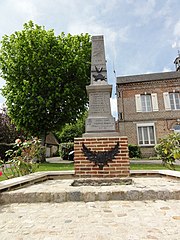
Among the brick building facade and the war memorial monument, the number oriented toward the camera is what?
2

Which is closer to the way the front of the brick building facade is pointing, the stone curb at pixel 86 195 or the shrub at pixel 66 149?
the stone curb

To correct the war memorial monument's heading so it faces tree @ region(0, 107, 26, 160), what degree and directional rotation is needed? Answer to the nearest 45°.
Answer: approximately 135° to its right

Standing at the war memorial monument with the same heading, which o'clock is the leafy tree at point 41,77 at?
The leafy tree is roughly at 5 o'clock from the war memorial monument.

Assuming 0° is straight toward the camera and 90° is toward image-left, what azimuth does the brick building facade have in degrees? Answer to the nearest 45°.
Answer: approximately 0°

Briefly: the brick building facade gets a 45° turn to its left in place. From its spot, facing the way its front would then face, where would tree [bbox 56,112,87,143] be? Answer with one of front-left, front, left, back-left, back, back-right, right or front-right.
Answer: back

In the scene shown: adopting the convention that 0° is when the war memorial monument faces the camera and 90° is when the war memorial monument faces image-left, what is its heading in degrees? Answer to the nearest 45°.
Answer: approximately 0°

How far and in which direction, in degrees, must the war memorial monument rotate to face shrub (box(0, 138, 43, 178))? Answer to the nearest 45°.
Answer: approximately 90° to its right

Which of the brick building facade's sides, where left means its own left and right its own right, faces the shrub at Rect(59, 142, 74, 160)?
right

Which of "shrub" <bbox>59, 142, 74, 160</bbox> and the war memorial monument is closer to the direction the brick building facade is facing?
the war memorial monument
